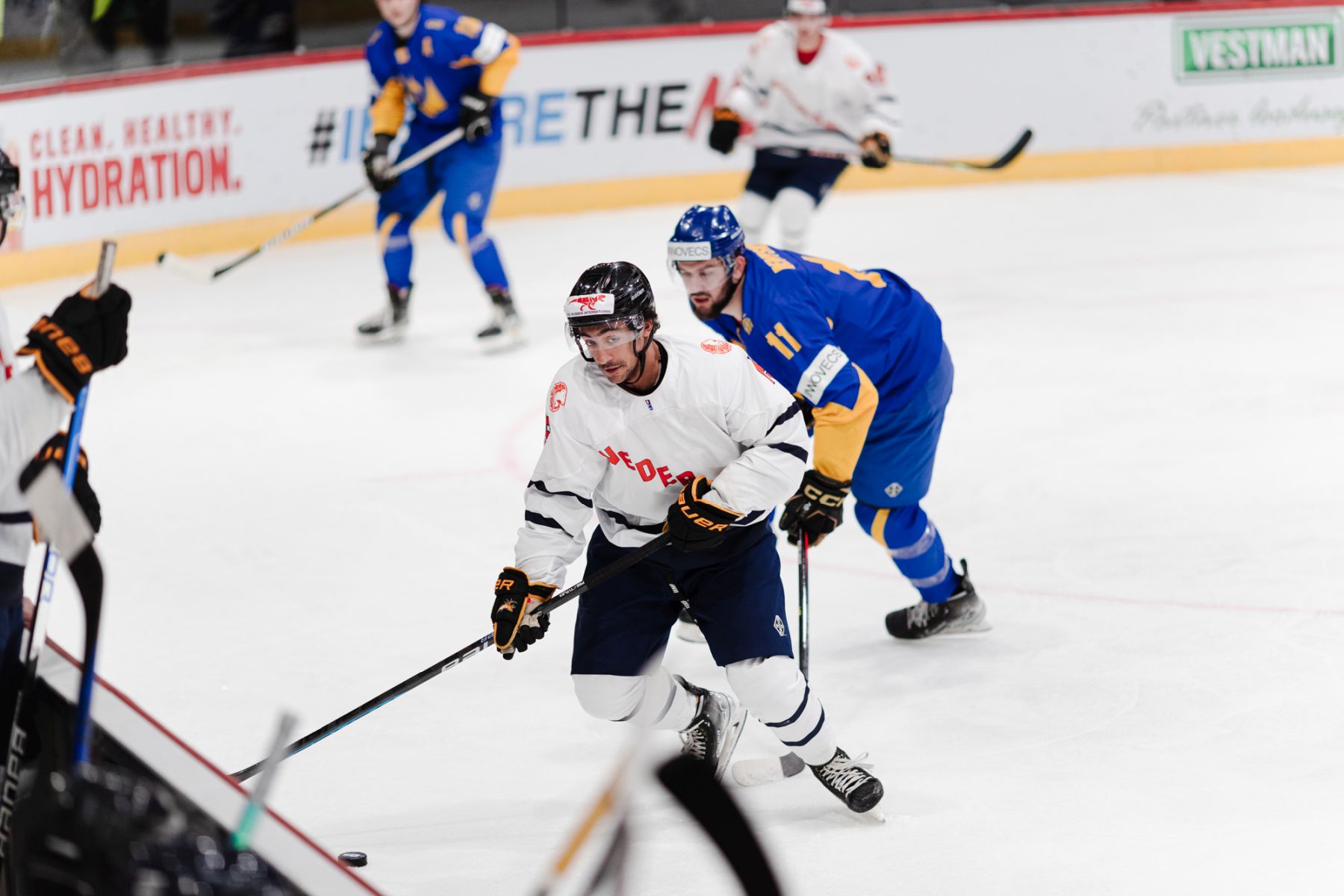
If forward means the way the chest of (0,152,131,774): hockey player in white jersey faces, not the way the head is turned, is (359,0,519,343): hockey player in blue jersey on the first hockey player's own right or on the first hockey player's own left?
on the first hockey player's own left

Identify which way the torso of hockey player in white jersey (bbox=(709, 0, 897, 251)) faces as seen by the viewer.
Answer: toward the camera

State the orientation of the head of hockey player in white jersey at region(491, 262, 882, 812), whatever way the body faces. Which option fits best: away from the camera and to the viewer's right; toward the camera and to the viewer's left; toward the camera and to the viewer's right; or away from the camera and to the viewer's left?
toward the camera and to the viewer's left

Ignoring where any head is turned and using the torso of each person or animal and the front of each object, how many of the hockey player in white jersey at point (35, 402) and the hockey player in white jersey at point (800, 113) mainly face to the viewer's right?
1

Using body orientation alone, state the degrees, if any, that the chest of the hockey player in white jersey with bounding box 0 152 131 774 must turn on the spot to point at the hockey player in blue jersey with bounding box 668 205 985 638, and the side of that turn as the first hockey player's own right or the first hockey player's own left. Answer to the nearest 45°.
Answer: approximately 45° to the first hockey player's own left

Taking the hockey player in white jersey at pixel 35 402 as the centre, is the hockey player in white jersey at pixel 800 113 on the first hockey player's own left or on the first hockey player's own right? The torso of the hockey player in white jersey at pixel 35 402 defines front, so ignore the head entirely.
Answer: on the first hockey player's own left

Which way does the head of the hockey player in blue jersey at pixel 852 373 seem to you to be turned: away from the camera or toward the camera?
toward the camera

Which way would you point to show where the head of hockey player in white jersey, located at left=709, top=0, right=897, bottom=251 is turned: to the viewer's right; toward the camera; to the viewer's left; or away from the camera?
toward the camera

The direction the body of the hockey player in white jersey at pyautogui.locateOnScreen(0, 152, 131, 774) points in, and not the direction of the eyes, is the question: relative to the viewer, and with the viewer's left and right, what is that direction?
facing to the right of the viewer

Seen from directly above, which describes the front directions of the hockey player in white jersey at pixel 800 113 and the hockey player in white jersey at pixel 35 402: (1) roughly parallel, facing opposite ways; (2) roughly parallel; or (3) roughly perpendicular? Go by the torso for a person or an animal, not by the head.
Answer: roughly perpendicular

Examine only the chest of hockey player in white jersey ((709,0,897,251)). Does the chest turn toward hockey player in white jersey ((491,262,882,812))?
yes
